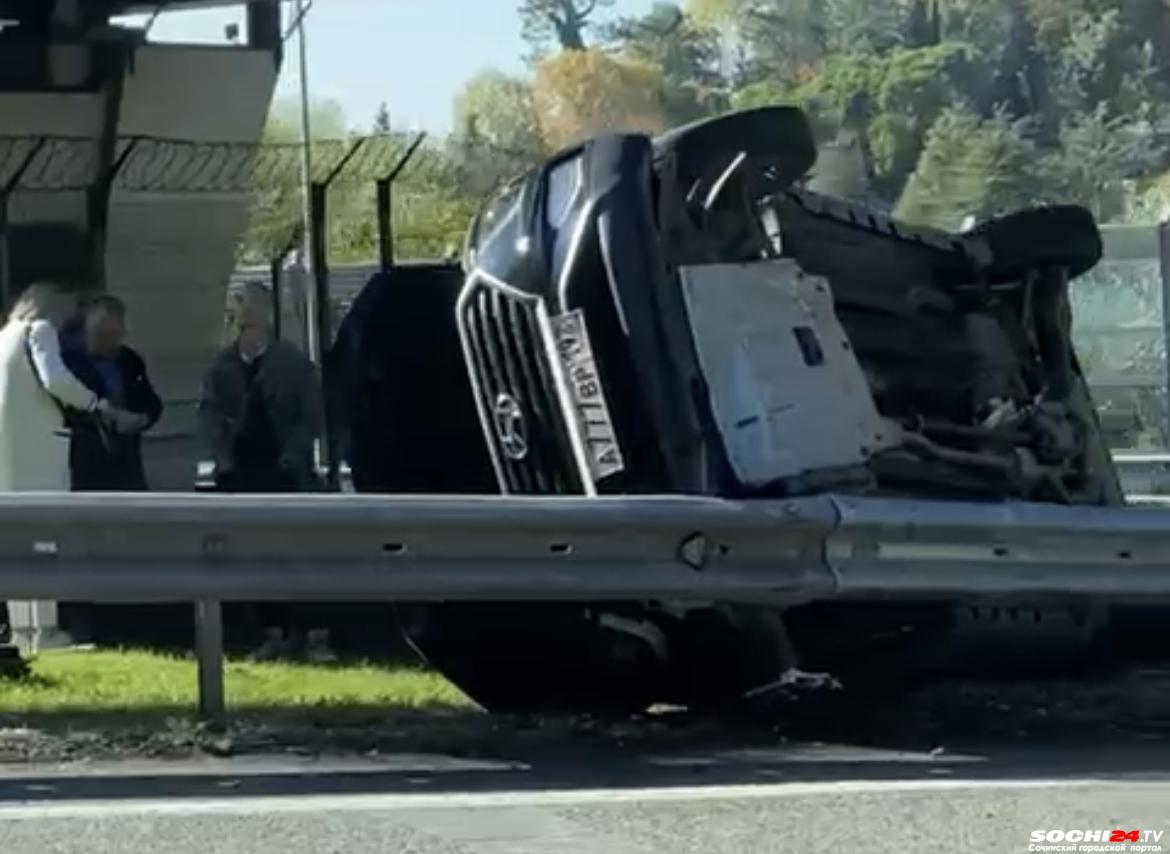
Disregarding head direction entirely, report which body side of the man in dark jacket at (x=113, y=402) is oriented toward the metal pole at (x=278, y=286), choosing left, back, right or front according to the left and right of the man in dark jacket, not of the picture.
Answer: back

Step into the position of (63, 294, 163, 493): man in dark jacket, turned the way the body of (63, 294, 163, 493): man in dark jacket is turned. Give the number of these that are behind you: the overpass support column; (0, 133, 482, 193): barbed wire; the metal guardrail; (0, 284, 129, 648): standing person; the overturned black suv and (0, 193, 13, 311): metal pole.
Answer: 3

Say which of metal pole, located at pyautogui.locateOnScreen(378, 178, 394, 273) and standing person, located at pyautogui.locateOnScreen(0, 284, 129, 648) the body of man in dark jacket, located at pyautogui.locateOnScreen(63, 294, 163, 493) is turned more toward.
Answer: the standing person

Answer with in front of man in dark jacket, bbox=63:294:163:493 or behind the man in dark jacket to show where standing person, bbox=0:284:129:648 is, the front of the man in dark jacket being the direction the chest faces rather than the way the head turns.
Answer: in front

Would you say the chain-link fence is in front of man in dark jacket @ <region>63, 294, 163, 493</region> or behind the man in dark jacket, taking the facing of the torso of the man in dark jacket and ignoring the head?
behind

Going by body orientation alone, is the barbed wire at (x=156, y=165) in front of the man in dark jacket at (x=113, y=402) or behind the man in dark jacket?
behind

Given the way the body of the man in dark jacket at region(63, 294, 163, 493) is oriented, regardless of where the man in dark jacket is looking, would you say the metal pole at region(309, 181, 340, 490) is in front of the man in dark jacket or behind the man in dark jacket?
behind

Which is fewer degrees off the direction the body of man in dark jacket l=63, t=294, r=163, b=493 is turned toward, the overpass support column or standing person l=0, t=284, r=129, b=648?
the standing person
